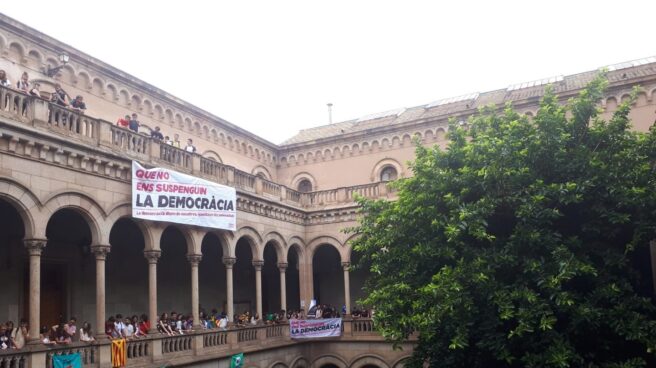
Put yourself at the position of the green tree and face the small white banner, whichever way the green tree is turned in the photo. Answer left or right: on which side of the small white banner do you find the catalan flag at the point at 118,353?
left

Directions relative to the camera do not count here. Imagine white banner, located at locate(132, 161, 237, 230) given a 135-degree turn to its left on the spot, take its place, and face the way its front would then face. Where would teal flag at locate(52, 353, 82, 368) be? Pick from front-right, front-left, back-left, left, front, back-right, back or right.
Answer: back-left

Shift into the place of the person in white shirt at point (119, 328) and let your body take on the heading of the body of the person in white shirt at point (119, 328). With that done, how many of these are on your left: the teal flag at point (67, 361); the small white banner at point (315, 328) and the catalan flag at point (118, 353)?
1

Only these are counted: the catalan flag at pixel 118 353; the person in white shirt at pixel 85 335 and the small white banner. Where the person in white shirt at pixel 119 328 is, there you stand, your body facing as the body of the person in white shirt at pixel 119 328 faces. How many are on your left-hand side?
1

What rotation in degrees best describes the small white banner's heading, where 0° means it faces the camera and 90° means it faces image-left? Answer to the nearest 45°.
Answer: approximately 0°

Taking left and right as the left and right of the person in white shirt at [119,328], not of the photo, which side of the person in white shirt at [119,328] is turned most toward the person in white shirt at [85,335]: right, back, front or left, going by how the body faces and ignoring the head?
right

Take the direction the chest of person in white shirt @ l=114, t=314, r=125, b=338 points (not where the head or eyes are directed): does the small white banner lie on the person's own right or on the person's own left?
on the person's own left

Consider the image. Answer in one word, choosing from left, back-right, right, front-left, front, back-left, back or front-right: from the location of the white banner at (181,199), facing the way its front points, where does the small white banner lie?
left

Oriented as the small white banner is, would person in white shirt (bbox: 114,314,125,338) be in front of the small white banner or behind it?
in front

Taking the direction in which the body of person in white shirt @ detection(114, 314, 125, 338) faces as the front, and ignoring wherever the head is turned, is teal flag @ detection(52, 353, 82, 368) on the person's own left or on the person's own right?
on the person's own right

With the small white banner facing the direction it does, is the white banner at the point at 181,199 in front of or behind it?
in front
